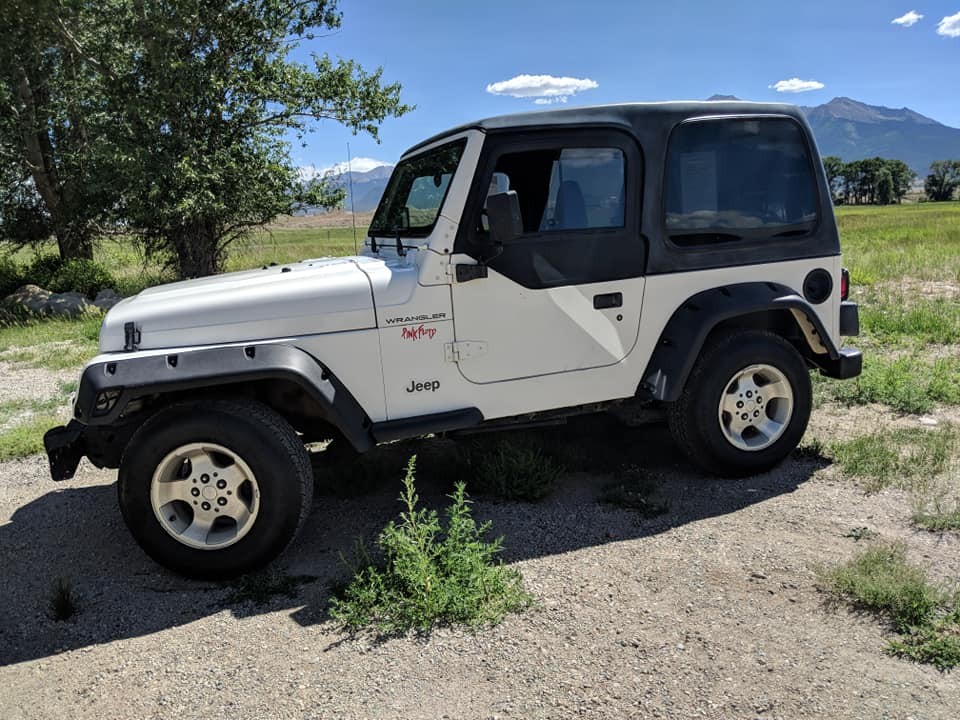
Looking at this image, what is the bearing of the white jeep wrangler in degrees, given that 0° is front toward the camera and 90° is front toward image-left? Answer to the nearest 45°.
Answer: approximately 90°

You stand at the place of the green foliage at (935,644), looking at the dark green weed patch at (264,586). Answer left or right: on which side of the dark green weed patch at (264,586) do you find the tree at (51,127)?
right

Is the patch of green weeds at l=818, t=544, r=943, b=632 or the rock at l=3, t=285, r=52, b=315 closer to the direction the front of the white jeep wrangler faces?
the rock
